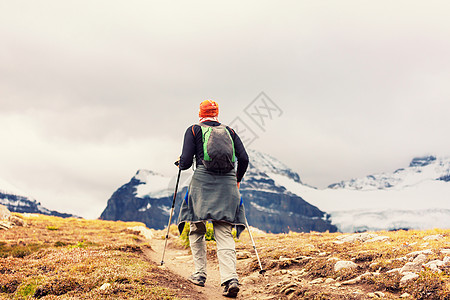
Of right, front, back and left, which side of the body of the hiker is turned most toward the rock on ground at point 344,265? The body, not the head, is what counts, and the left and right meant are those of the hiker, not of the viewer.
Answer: right

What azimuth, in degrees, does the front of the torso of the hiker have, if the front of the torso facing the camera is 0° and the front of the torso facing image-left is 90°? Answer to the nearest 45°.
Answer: approximately 180°
